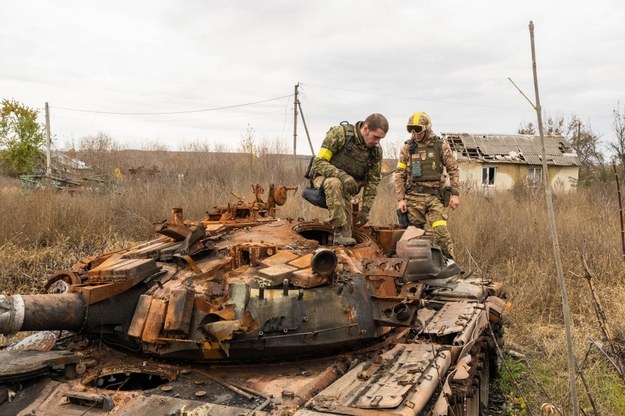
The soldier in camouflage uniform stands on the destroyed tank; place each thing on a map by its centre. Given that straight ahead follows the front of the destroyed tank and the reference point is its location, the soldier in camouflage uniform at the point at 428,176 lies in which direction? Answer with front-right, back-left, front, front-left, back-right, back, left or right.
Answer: back

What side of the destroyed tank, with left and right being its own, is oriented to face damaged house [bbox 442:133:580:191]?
back

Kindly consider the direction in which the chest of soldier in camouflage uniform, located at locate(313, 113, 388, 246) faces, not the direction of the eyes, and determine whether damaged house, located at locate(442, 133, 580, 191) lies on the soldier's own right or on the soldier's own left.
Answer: on the soldier's own left

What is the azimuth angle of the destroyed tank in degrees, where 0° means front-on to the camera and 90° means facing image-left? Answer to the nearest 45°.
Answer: approximately 45°

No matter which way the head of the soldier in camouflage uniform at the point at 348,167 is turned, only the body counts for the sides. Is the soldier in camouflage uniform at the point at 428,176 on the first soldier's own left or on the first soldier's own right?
on the first soldier's own left
